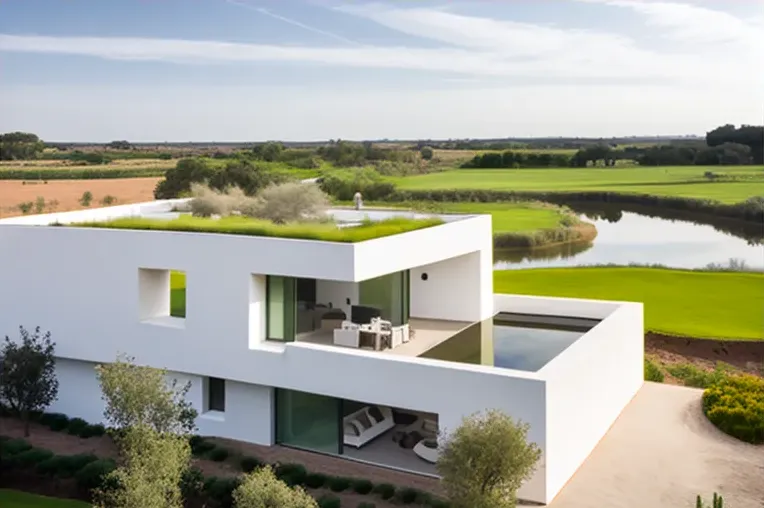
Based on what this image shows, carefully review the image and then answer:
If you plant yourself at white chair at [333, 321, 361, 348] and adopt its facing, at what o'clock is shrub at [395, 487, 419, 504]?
The shrub is roughly at 4 o'clock from the white chair.

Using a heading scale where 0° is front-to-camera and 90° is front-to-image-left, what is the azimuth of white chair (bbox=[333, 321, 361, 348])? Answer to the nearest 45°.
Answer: approximately 225°

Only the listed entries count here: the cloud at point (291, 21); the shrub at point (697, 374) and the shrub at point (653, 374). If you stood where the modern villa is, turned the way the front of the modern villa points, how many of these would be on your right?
0

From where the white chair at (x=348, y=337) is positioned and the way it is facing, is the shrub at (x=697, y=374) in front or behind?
in front

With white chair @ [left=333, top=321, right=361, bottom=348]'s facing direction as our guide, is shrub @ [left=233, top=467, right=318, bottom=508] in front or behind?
behind

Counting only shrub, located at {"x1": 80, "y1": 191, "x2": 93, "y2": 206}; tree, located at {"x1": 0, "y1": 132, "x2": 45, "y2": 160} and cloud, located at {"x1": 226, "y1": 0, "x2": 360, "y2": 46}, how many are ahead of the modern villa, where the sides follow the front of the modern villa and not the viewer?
0
